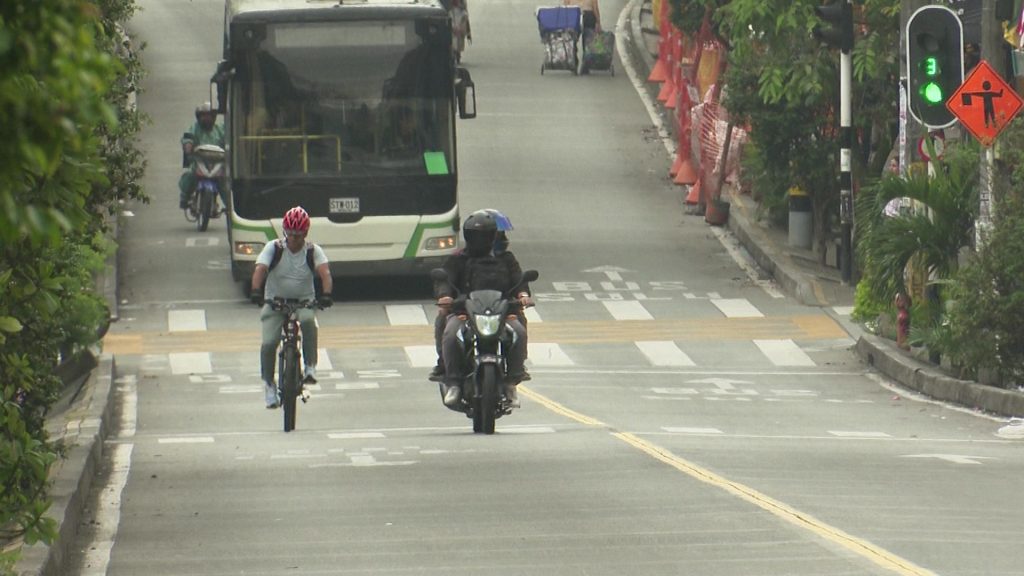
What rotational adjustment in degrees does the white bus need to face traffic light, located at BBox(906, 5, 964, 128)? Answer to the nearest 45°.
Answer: approximately 45° to its left

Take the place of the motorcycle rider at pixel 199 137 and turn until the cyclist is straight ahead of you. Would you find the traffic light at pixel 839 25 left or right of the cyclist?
left

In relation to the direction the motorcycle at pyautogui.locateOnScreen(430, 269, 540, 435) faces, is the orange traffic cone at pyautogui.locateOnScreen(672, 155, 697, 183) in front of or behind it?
behind

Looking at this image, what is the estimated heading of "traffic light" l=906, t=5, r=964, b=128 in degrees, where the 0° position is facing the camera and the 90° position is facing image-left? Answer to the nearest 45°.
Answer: approximately 0°

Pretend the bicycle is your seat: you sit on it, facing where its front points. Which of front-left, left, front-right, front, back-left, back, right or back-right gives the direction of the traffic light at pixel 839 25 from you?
back-left

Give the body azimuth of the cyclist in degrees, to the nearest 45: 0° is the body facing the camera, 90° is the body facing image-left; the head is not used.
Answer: approximately 0°
